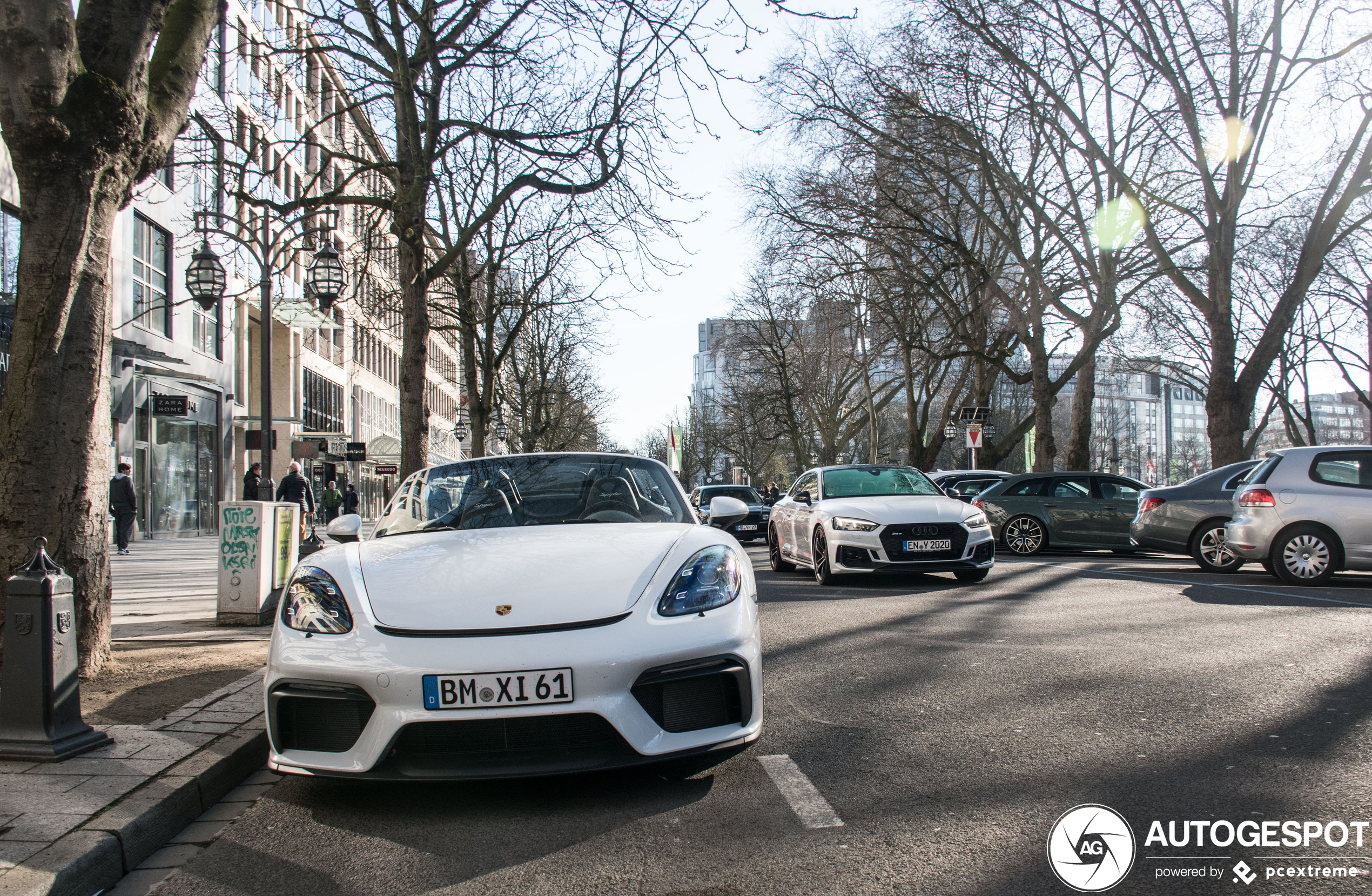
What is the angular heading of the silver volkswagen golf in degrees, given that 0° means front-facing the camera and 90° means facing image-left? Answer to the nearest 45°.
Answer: approximately 270°

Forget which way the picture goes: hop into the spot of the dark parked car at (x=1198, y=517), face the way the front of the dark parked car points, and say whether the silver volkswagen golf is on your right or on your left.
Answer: on your right

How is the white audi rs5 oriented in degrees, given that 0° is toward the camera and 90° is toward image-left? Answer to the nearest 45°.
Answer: approximately 315°

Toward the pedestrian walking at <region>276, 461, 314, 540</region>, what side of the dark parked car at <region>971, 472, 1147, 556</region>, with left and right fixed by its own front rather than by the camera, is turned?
back

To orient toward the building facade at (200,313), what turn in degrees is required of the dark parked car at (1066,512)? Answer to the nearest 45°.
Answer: approximately 180°

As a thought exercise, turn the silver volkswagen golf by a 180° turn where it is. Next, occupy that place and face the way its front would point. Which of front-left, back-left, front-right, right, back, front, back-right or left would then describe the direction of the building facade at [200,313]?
front

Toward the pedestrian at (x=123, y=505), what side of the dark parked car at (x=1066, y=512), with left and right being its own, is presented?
back

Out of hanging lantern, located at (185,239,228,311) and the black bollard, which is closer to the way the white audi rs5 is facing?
the black bollard
